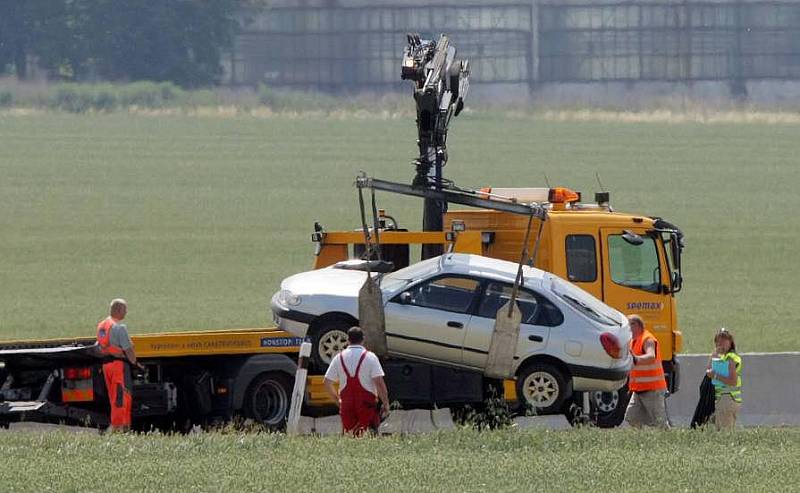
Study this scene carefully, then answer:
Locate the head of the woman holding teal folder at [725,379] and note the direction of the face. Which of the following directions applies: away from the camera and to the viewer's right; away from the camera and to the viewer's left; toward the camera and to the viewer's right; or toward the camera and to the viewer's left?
toward the camera and to the viewer's left

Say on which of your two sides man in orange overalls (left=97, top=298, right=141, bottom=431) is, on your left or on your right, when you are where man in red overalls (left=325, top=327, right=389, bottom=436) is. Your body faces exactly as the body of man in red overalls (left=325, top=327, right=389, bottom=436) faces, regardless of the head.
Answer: on your left

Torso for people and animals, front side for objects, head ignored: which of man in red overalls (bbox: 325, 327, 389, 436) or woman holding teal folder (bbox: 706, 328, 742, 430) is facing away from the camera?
the man in red overalls

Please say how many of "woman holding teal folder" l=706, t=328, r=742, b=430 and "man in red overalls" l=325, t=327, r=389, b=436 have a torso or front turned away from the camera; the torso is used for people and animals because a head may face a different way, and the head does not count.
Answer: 1

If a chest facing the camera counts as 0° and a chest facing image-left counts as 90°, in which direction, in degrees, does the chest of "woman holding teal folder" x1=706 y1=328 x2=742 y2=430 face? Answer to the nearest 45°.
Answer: approximately 45°

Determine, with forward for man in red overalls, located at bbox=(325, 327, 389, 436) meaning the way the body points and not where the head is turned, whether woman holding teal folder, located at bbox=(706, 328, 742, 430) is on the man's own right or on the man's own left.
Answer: on the man's own right

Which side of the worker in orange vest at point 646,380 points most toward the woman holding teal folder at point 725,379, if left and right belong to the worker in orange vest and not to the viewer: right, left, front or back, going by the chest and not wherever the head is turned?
back

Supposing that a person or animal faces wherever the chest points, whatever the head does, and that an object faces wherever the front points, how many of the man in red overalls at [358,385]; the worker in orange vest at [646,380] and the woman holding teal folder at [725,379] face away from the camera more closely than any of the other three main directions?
1

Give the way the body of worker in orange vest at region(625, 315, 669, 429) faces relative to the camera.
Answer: to the viewer's left

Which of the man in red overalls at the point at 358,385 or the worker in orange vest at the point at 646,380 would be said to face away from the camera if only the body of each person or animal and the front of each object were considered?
the man in red overalls

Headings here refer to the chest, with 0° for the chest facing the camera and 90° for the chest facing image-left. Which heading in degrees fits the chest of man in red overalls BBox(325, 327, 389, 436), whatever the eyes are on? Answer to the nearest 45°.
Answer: approximately 180°

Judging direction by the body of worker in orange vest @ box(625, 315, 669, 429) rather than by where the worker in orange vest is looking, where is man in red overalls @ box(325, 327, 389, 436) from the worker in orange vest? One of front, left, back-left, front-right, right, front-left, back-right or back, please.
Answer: front-left

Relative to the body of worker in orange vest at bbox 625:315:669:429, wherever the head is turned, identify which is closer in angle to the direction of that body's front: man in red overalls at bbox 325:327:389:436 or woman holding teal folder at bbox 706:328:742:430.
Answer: the man in red overalls

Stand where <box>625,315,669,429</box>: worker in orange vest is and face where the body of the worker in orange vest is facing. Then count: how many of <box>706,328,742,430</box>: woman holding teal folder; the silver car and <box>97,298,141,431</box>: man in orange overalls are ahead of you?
2
